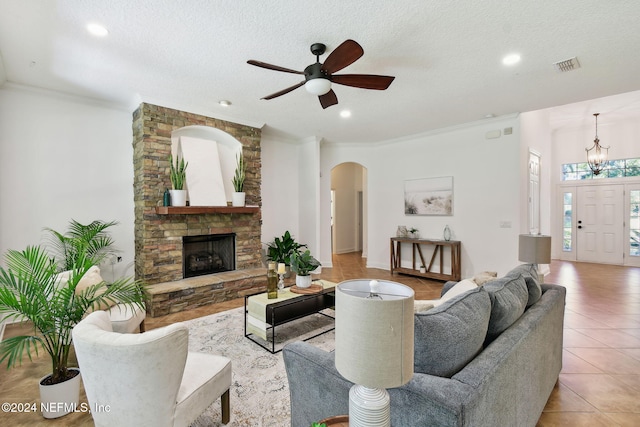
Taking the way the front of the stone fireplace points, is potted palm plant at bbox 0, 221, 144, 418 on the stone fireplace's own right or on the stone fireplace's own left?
on the stone fireplace's own right

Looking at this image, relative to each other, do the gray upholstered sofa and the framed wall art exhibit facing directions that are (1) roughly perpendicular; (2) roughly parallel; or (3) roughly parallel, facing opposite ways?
roughly perpendicular

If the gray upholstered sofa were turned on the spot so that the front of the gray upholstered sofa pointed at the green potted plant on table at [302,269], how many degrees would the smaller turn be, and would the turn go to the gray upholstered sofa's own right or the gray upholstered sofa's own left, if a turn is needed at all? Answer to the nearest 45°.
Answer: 0° — it already faces it

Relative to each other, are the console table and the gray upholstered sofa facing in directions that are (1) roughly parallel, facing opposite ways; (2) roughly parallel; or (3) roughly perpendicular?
roughly perpendicular

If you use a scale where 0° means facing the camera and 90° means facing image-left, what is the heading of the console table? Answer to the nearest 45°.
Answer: approximately 45°
